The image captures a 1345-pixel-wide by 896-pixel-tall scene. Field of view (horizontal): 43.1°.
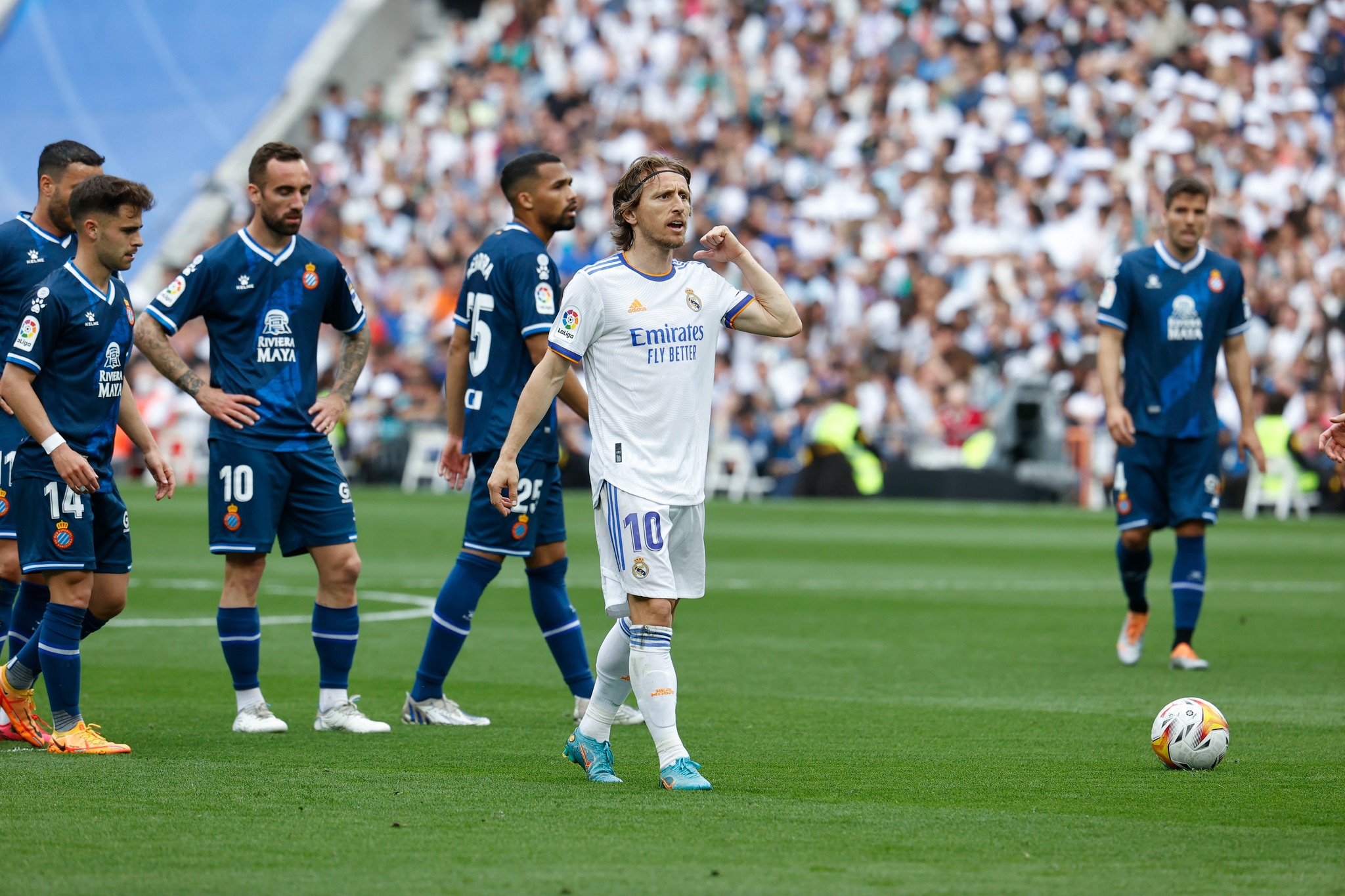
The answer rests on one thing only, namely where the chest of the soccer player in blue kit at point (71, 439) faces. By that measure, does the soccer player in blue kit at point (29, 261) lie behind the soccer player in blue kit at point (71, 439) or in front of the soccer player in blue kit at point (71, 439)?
behind

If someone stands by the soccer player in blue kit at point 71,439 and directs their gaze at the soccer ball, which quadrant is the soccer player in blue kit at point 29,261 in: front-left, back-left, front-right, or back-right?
back-left

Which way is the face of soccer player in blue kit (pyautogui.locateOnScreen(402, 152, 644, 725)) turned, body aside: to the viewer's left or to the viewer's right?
to the viewer's right

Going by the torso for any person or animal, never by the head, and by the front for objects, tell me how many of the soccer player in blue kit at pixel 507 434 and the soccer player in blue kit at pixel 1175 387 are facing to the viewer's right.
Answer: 1

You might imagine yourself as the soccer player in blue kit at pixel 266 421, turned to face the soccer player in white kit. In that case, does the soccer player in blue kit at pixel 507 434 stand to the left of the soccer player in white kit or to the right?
left

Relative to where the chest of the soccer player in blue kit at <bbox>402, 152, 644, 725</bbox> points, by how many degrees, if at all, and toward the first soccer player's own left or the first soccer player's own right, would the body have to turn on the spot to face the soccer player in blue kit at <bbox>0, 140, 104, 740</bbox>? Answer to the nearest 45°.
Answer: approximately 180°

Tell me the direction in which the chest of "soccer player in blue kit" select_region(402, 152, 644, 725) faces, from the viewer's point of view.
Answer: to the viewer's right

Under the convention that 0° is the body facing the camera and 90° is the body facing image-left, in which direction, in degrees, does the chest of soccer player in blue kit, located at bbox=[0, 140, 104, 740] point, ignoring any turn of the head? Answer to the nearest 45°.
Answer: approximately 315°

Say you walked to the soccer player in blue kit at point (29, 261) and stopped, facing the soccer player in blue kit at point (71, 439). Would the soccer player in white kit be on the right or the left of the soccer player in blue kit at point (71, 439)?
left
